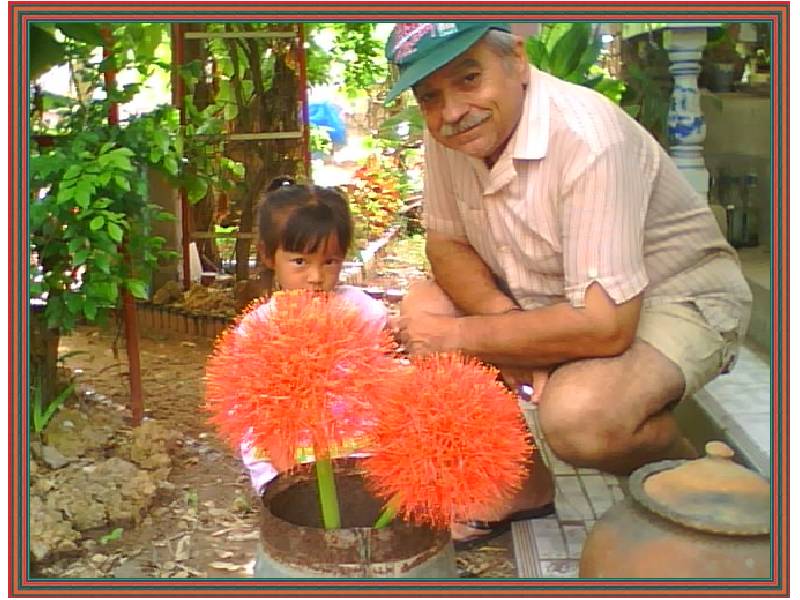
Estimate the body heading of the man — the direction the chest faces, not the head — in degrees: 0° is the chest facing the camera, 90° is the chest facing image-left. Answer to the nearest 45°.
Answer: approximately 45°

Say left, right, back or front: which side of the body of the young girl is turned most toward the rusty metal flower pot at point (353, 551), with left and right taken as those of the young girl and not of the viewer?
front

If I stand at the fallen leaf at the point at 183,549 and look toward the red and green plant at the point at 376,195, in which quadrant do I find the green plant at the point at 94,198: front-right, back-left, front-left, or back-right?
front-left

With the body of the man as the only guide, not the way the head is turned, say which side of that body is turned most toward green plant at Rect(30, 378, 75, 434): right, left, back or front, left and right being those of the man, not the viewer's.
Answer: right

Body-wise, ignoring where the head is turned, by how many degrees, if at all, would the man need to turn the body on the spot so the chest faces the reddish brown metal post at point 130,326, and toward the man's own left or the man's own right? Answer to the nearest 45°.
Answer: approximately 90° to the man's own right

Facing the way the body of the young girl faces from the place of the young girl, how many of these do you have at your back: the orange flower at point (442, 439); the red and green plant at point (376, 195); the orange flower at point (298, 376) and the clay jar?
1

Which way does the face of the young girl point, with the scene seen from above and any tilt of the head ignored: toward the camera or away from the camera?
toward the camera

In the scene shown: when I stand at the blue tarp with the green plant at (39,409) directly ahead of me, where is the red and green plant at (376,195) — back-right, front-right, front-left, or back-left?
front-left

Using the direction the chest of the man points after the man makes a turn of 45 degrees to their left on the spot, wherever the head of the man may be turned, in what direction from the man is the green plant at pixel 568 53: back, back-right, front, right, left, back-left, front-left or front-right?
back

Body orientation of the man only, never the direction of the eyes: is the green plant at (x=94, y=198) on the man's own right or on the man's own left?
on the man's own right

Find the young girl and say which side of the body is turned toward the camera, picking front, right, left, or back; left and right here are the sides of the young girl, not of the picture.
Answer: front

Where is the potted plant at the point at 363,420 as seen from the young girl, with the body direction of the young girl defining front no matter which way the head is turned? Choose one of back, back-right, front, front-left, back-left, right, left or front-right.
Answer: front

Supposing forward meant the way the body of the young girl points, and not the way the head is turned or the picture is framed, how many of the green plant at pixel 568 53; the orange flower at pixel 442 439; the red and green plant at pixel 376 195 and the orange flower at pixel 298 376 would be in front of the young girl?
2

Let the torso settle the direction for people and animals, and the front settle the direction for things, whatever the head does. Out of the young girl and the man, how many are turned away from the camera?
0

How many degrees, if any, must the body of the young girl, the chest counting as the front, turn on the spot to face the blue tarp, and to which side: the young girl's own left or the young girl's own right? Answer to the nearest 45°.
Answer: approximately 180°
